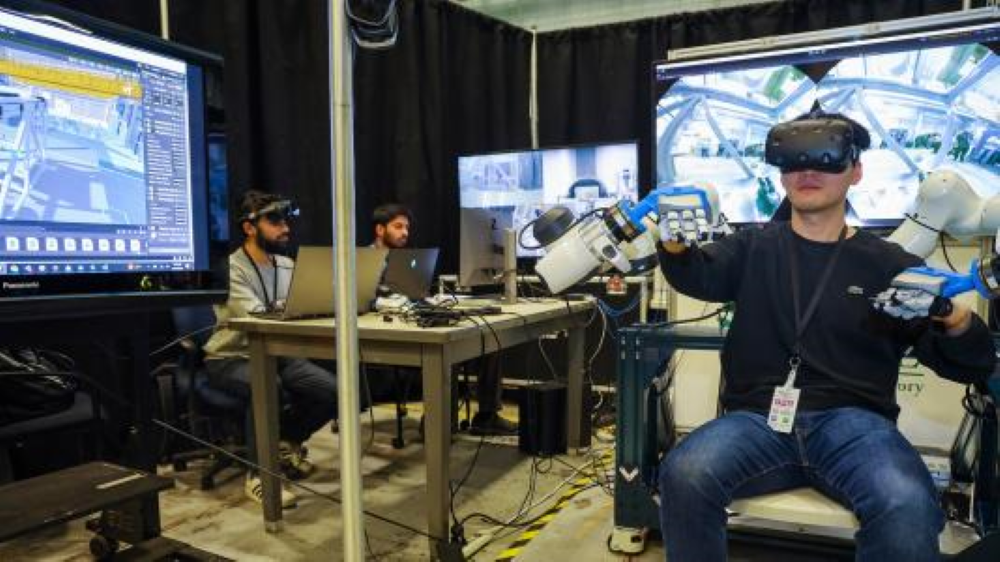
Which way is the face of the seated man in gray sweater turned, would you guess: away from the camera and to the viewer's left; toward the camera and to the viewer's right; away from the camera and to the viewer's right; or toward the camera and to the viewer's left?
toward the camera and to the viewer's right

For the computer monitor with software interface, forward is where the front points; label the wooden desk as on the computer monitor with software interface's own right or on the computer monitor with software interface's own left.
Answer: on the computer monitor with software interface's own left

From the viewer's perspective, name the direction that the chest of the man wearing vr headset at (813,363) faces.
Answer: toward the camera

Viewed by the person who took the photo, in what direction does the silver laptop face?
facing away from the viewer and to the left of the viewer

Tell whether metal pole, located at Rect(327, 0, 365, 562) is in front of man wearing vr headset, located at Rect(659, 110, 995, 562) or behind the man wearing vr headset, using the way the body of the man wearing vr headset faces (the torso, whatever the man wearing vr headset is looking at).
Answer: in front

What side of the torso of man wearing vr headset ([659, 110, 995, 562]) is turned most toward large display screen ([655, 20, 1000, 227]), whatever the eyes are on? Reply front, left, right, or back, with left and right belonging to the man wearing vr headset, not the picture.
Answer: back

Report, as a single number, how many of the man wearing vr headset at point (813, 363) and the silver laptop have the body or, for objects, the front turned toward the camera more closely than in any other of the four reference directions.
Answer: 1

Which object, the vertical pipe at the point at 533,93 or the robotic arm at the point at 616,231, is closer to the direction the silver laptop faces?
the vertical pipe

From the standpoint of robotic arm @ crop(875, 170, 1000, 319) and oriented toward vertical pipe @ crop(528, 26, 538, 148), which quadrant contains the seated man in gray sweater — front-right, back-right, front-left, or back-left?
front-left

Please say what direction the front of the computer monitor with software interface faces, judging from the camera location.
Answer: facing the viewer and to the right of the viewer

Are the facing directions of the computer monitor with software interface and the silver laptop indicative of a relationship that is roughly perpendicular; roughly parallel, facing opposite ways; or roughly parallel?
roughly parallel, facing opposite ways

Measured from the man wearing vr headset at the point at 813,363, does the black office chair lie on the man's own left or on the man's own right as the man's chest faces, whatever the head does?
on the man's own right

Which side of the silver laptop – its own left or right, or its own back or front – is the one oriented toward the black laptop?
right

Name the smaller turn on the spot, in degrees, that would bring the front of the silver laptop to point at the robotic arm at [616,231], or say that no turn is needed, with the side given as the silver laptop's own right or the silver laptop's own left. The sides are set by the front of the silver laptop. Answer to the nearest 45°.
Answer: approximately 180°

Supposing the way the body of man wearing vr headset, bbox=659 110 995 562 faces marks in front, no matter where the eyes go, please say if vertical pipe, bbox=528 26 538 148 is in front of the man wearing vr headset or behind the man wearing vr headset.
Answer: behind
